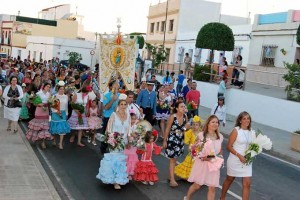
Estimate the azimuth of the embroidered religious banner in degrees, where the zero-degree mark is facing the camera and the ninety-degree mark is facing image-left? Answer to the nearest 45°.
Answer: approximately 0°

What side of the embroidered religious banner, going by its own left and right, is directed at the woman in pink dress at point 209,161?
front

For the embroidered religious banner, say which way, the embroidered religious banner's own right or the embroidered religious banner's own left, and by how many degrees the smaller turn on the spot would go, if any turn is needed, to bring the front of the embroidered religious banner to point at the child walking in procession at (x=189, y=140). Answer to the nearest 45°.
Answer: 0° — it already faces them

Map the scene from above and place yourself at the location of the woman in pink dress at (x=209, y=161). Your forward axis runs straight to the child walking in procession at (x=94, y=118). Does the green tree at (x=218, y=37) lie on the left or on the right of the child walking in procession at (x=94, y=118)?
right

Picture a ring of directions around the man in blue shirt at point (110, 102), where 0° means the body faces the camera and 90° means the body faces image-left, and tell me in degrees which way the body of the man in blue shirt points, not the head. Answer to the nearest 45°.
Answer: approximately 315°

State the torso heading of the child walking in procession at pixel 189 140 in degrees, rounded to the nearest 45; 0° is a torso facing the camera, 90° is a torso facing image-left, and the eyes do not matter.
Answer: approximately 315°

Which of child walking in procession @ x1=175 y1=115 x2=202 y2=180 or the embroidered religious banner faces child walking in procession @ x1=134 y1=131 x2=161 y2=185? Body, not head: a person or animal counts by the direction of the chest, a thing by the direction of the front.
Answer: the embroidered religious banner

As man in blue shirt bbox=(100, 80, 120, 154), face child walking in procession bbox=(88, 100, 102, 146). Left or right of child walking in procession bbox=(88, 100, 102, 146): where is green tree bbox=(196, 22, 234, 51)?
right

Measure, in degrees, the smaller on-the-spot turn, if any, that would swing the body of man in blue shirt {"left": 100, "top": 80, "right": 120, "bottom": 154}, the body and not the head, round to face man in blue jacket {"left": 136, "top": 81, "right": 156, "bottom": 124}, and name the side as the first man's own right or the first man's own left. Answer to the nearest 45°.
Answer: approximately 90° to the first man's own left

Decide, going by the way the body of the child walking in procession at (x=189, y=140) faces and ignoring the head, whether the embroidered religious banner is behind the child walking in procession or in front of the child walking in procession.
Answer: behind

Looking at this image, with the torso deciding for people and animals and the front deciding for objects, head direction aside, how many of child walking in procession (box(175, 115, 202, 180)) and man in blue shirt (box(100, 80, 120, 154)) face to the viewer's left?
0

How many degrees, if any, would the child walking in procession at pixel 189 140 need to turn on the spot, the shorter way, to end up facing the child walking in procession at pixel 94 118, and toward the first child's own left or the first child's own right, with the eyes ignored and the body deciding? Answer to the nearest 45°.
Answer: approximately 180°

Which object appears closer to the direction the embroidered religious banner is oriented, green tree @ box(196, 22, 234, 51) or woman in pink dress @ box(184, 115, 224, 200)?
the woman in pink dress
